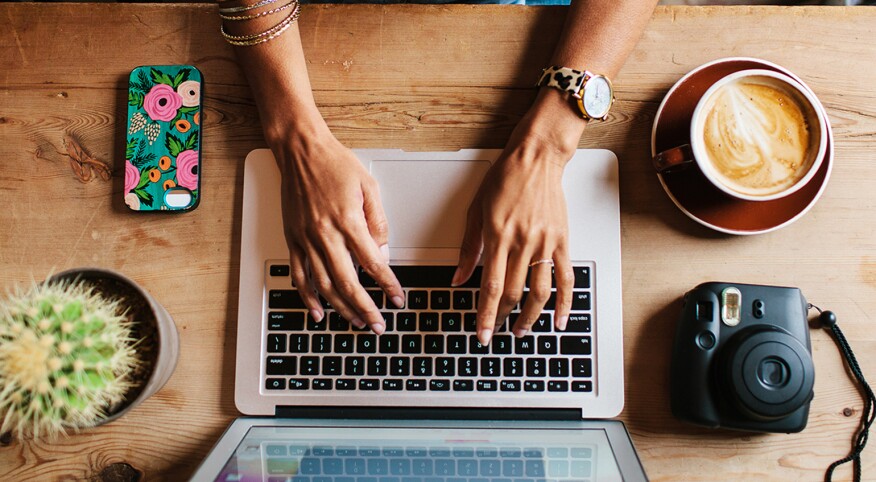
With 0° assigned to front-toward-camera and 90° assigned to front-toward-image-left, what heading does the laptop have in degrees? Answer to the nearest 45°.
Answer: approximately 180°
